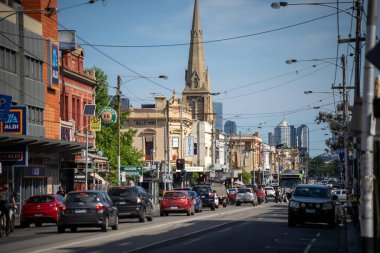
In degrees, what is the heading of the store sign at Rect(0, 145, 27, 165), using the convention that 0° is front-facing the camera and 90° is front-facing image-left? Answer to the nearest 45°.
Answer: approximately 0°

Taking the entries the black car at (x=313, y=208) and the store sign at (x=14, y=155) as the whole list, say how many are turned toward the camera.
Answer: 2

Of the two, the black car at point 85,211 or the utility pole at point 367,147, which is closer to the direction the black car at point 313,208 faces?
the utility pole

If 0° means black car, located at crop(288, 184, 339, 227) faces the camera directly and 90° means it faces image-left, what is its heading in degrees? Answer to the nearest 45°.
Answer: approximately 0°

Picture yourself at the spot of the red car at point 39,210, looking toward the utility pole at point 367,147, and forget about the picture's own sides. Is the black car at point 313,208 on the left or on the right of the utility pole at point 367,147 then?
left
